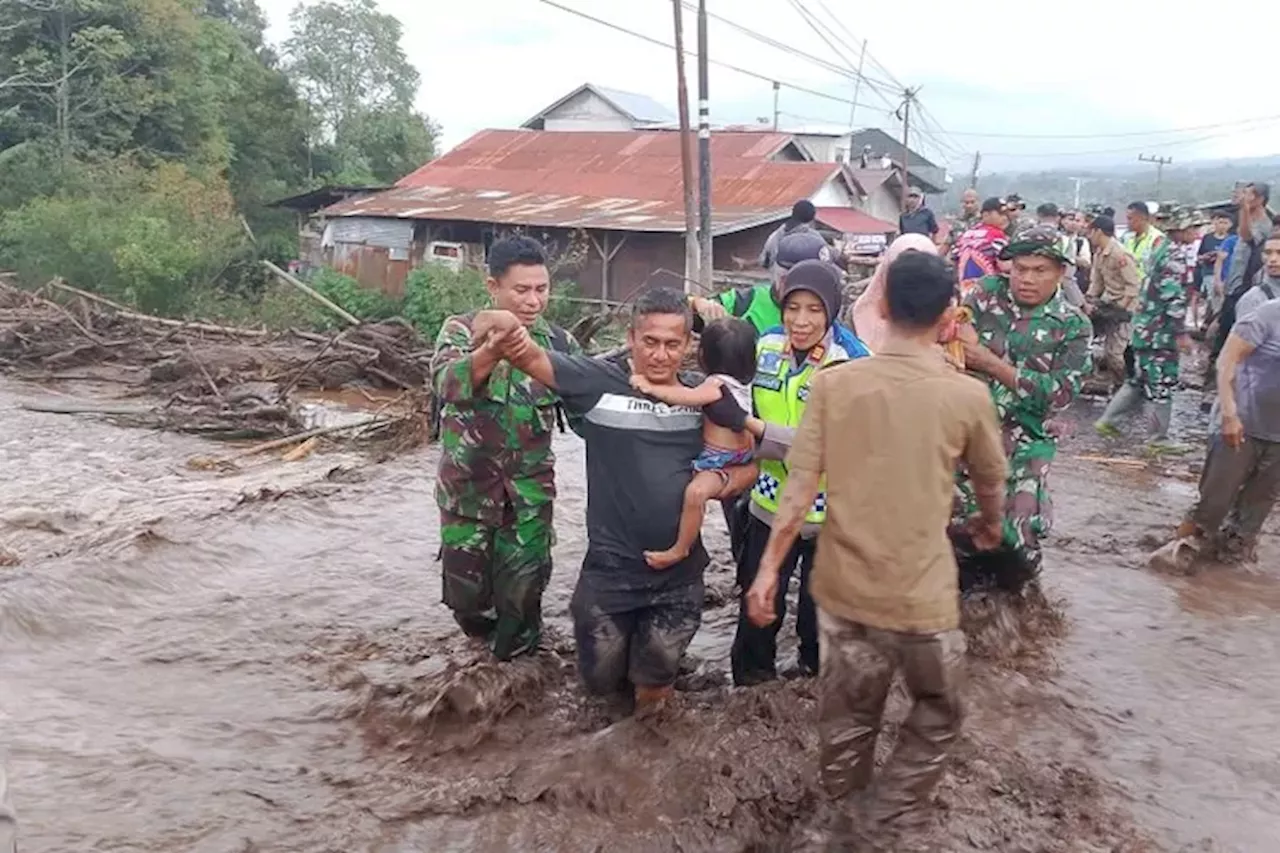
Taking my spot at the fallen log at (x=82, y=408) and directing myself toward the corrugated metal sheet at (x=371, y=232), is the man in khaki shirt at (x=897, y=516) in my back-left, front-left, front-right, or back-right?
back-right

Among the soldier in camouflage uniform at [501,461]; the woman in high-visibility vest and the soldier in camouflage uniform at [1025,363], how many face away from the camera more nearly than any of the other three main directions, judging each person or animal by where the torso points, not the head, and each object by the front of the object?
0

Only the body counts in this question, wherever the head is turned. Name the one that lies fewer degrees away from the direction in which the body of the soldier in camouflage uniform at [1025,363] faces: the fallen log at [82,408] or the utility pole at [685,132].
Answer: the fallen log

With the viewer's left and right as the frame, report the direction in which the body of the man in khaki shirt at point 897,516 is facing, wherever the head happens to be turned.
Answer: facing away from the viewer

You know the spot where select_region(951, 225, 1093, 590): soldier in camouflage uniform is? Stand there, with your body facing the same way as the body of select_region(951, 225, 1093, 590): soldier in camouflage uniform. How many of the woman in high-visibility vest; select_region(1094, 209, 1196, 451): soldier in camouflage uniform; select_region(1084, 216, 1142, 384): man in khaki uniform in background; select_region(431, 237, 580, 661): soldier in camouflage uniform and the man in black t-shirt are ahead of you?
3

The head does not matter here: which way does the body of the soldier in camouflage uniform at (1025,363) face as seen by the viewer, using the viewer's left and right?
facing the viewer and to the left of the viewer

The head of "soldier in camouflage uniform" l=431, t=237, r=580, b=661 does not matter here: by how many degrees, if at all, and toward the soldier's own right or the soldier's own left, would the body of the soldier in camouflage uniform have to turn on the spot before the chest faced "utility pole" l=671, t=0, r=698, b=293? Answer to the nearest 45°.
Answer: approximately 135° to the soldier's own left

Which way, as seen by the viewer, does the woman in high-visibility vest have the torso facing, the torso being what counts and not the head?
toward the camera

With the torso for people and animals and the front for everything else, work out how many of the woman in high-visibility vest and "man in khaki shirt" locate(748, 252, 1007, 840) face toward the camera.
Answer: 1

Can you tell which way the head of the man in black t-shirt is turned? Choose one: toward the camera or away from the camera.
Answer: toward the camera

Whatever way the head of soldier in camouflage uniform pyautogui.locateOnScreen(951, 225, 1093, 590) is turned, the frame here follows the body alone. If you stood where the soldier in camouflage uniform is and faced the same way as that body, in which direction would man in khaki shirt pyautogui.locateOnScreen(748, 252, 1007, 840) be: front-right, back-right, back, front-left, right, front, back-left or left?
front-left

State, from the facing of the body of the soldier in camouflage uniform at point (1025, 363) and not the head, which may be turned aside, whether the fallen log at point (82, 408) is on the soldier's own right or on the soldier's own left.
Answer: on the soldier's own right

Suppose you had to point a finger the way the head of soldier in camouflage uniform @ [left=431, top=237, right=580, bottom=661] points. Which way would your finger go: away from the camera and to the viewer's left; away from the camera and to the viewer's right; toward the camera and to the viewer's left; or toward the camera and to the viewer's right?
toward the camera and to the viewer's right

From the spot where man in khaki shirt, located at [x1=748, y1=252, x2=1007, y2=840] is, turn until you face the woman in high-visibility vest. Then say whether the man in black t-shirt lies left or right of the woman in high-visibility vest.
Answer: left

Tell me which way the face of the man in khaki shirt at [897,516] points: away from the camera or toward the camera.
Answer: away from the camera
